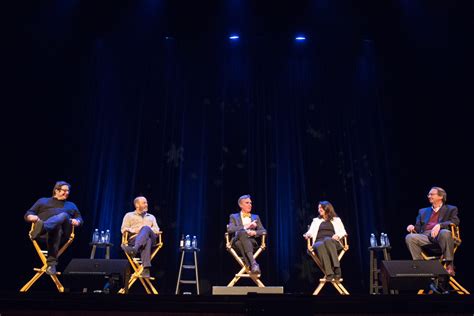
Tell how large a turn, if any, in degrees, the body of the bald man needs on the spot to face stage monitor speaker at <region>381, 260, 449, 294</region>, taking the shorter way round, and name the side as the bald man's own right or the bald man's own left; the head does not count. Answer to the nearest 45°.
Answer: approximately 45° to the bald man's own left

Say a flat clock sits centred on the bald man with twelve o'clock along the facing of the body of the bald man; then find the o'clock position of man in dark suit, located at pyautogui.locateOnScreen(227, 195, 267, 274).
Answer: The man in dark suit is roughly at 9 o'clock from the bald man.

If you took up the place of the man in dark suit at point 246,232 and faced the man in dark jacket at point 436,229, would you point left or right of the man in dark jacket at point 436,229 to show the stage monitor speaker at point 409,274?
right

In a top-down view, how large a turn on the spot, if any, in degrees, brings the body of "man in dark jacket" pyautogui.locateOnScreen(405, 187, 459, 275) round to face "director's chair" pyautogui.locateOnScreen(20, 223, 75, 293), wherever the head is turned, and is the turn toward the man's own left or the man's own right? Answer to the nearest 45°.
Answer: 0° — they already face it

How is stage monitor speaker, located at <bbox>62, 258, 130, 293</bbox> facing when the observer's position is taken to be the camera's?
facing away from the viewer

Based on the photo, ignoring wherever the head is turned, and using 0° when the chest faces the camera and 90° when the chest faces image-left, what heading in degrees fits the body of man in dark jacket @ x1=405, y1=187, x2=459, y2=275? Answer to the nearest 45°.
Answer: approximately 45°

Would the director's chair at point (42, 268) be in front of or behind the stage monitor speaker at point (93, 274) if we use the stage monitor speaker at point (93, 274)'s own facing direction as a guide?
in front

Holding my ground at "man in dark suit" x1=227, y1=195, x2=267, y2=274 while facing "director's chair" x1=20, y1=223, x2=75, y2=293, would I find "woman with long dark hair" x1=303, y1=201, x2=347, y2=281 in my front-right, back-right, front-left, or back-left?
back-left

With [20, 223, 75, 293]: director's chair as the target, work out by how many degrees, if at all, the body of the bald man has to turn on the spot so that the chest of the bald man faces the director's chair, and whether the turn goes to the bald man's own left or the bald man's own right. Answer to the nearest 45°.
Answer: approximately 90° to the bald man's own right

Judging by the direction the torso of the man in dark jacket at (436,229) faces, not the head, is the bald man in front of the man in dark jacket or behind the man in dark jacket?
in front

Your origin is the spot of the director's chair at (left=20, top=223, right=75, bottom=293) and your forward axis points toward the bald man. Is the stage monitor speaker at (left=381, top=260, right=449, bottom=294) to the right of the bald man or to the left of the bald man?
right

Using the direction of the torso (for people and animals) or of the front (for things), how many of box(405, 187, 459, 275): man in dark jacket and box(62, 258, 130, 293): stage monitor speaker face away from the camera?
1
